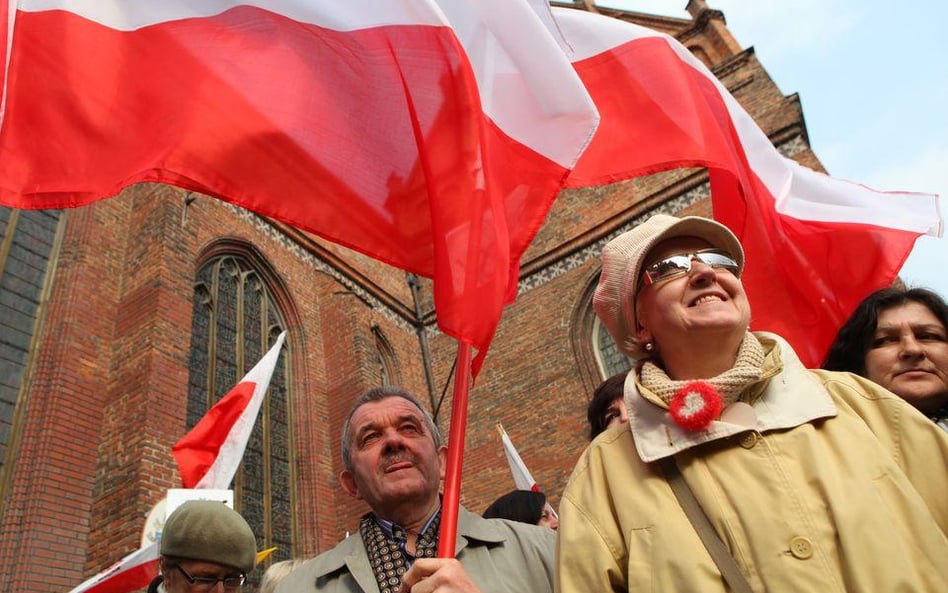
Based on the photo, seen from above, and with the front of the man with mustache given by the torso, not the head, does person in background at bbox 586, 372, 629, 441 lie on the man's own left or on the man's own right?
on the man's own left

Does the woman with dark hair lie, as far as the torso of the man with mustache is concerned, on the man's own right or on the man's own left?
on the man's own left

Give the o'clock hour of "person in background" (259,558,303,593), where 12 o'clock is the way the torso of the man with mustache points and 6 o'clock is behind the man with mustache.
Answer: The person in background is roughly at 5 o'clock from the man with mustache.

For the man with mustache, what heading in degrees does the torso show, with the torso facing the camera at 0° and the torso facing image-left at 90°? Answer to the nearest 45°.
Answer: approximately 0°

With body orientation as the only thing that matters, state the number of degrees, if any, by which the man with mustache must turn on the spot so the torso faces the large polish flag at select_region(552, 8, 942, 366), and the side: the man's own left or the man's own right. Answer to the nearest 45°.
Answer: approximately 90° to the man's own left

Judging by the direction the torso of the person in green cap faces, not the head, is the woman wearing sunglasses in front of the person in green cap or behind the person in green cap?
in front

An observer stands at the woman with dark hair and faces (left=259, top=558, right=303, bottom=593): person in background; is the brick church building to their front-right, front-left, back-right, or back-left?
front-right

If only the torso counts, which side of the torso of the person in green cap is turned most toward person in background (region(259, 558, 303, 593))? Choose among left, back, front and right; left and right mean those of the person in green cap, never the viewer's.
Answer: left

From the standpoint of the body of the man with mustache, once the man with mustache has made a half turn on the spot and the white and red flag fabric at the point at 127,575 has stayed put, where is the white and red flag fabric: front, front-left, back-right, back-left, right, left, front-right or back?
front-left

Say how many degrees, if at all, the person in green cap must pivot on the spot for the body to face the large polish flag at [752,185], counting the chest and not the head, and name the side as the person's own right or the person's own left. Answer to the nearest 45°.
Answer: approximately 45° to the person's own left

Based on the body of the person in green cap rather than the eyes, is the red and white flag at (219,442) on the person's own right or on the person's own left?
on the person's own left

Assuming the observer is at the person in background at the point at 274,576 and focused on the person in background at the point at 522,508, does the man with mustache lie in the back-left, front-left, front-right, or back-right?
front-right

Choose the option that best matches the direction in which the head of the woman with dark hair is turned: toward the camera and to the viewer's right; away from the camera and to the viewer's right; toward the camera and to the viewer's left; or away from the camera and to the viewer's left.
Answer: toward the camera and to the viewer's left

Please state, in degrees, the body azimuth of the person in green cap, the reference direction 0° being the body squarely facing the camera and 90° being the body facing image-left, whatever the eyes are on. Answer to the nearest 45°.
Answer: approximately 315°
